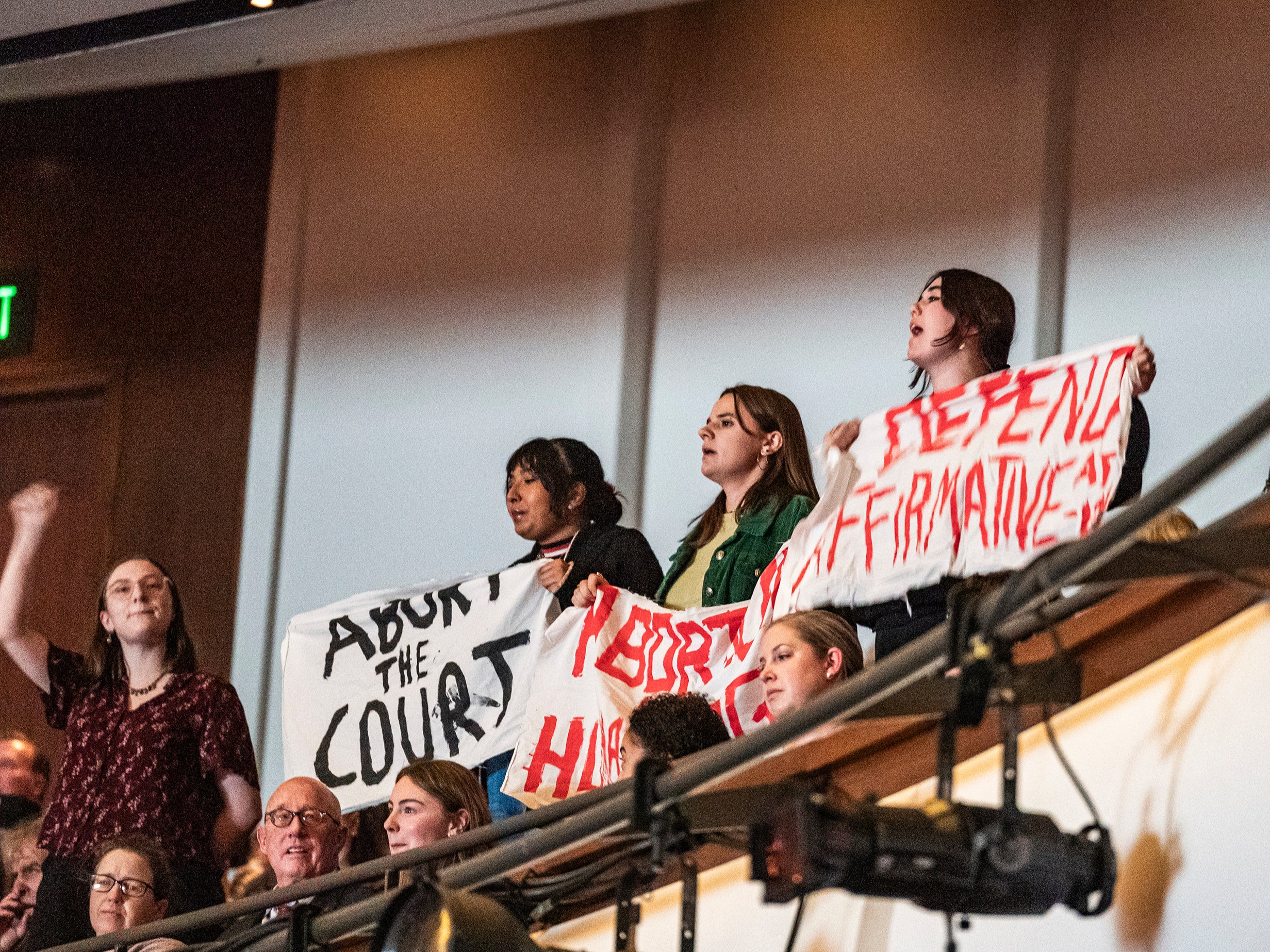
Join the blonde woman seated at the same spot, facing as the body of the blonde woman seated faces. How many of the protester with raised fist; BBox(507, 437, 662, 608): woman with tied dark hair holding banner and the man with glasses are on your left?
0

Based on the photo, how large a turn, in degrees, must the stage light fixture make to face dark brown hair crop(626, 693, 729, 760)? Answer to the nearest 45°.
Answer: approximately 90° to its right

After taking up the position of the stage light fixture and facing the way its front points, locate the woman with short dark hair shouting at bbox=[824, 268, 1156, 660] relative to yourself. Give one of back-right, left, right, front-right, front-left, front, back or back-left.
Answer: right

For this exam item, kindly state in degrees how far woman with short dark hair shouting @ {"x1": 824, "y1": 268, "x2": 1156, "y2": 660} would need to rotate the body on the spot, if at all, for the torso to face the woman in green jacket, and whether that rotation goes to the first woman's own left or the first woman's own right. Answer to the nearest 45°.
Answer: approximately 90° to the first woman's own right

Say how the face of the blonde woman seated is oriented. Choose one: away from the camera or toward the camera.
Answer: toward the camera

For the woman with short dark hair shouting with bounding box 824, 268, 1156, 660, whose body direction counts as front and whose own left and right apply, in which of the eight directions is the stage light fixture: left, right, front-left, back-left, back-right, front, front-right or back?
front-left

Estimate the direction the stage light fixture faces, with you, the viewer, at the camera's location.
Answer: facing to the left of the viewer

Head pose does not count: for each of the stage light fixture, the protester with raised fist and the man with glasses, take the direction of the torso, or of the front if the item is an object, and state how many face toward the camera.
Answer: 2

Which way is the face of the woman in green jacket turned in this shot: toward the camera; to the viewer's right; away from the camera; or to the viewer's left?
to the viewer's left

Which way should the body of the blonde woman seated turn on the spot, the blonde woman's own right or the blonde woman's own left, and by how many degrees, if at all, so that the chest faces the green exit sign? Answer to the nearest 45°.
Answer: approximately 90° to the blonde woman's own right

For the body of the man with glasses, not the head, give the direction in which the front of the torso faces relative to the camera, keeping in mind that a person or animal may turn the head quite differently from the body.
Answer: toward the camera

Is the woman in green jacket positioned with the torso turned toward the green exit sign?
no

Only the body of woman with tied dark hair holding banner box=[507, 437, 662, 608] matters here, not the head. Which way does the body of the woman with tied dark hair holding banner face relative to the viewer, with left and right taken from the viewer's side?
facing the viewer and to the left of the viewer

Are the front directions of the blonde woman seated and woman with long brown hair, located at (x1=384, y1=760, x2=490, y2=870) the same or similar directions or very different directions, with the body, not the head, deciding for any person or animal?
same or similar directions

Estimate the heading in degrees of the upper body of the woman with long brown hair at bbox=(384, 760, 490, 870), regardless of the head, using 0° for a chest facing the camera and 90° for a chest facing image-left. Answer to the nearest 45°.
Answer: approximately 45°

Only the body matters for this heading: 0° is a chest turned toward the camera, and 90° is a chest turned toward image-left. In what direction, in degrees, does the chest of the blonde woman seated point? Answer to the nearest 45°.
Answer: approximately 45°

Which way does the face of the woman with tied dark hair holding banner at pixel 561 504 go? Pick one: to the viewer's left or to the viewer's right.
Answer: to the viewer's left

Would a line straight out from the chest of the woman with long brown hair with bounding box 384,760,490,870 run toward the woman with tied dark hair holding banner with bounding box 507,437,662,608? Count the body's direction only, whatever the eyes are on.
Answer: no

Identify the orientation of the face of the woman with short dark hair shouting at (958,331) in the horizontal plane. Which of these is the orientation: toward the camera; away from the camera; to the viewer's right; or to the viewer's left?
to the viewer's left

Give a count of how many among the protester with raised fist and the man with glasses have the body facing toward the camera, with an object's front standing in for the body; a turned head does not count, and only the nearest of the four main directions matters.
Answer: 2

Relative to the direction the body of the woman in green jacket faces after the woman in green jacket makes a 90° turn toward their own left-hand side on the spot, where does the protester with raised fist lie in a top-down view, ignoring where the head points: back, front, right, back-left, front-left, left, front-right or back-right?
back-right
